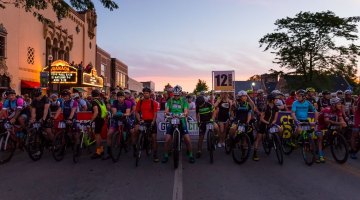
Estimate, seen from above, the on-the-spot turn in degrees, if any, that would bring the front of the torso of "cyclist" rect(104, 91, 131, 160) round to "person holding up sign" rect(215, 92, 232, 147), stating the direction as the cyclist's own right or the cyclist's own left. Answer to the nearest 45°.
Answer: approximately 90° to the cyclist's own left

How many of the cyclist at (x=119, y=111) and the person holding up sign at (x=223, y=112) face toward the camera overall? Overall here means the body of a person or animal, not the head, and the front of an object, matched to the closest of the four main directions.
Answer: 2

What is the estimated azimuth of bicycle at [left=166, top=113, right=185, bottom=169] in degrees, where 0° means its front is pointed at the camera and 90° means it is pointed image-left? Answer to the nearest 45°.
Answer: approximately 0°

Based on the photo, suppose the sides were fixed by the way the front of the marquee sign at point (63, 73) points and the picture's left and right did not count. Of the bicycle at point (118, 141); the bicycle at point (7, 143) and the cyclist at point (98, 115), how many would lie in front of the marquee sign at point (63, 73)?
3

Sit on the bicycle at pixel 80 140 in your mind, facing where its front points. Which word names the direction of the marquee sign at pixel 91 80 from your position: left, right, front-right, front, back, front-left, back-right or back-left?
back-right

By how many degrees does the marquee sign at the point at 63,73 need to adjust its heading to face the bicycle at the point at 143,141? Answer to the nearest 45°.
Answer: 0° — it already faces it

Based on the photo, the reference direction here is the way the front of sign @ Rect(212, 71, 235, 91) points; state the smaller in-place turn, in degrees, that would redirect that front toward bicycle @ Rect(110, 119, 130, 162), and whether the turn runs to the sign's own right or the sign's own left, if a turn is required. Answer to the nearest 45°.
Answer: approximately 45° to the sign's own right

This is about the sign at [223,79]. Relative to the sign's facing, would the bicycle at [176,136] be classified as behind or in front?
in front
